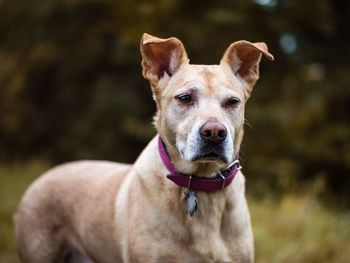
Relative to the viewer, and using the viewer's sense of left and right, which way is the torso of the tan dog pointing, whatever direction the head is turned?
facing the viewer and to the right of the viewer
